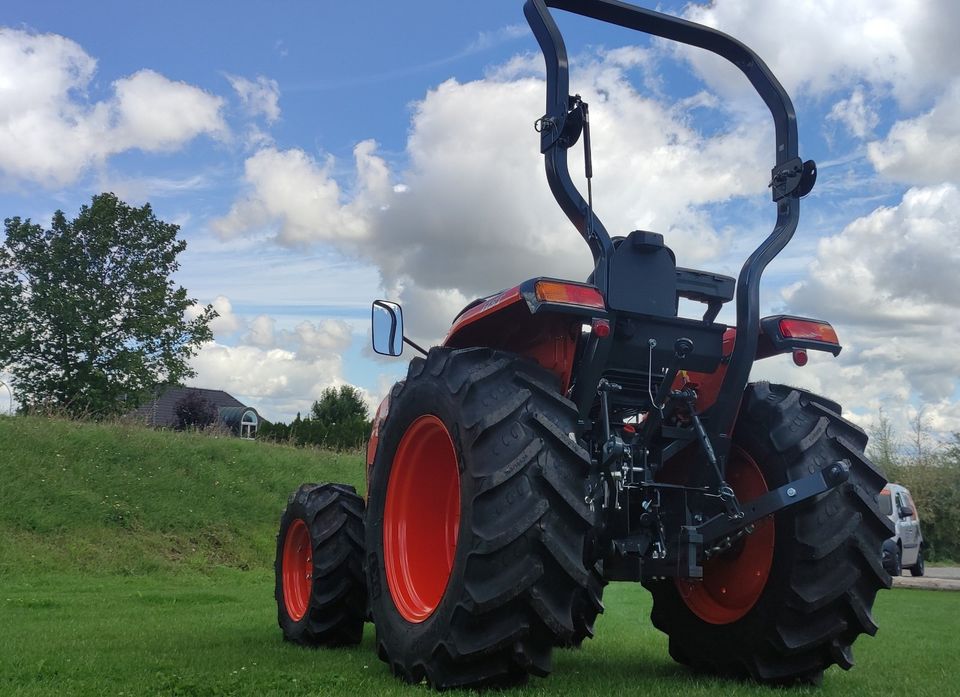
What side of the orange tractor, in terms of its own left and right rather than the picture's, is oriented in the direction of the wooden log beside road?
right

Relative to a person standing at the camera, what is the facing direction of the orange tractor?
facing away from the viewer and to the left of the viewer

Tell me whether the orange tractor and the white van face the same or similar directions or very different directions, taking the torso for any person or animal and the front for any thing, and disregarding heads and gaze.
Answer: very different directions

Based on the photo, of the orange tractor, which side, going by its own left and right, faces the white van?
right
